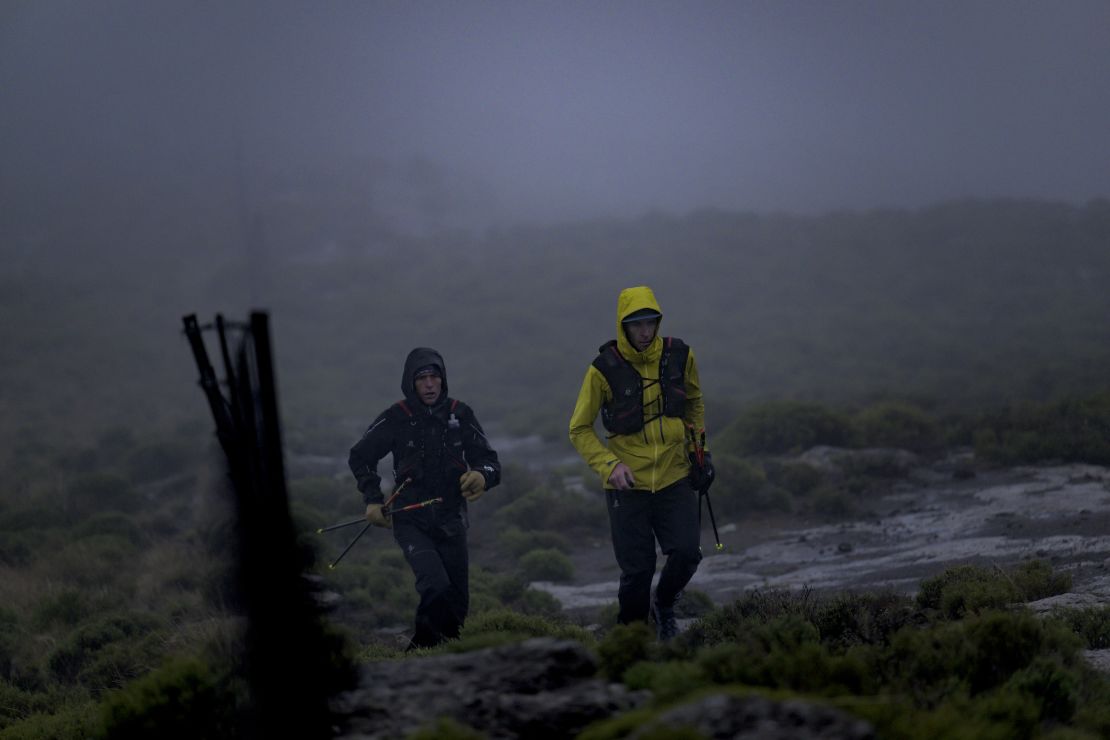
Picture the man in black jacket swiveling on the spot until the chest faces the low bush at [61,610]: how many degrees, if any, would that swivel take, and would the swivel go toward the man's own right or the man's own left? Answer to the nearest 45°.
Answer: approximately 135° to the man's own right

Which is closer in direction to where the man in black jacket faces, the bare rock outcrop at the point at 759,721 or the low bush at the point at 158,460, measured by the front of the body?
the bare rock outcrop

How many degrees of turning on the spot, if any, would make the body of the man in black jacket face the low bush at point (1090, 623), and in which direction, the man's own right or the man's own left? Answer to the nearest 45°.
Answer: approximately 45° to the man's own left

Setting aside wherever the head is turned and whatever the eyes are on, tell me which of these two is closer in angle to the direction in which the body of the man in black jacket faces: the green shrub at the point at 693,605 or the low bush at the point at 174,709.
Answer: the low bush

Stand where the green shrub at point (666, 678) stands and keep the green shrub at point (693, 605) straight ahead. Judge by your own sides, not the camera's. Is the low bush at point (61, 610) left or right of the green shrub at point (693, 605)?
left

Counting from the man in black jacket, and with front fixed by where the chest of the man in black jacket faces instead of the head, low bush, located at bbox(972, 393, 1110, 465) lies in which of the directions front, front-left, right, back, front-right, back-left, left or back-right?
back-left

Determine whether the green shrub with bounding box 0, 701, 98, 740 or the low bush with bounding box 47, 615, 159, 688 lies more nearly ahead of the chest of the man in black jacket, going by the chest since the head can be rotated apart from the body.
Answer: the green shrub

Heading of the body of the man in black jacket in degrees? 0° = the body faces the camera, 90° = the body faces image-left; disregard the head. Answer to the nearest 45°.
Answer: approximately 0°

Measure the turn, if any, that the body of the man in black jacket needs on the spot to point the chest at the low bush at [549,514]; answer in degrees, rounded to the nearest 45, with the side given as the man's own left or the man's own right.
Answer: approximately 180°

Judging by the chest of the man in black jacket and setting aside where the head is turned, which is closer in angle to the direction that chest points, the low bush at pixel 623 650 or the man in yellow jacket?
the low bush

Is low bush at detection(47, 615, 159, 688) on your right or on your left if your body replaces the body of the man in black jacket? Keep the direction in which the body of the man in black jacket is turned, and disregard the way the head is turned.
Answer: on your right
